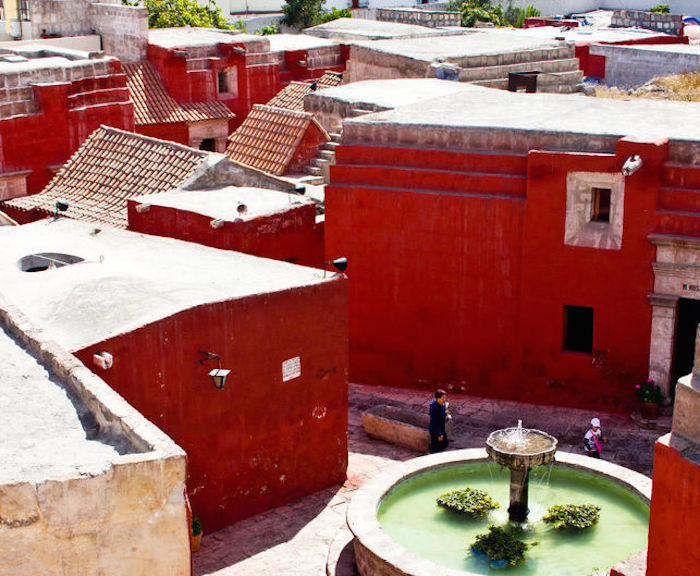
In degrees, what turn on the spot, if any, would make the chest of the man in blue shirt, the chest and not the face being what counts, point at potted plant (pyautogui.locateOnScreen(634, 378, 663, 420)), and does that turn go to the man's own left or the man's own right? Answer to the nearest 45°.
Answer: approximately 45° to the man's own left

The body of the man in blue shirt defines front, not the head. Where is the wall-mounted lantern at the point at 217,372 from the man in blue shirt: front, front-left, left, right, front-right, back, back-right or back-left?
back-right

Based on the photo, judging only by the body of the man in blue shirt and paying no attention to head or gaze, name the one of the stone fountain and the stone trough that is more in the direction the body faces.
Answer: the stone fountain

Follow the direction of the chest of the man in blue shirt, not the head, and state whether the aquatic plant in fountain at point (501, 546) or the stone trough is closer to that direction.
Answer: the aquatic plant in fountain
